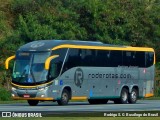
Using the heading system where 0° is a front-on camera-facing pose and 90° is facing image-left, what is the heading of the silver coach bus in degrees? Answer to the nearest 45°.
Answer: approximately 45°
